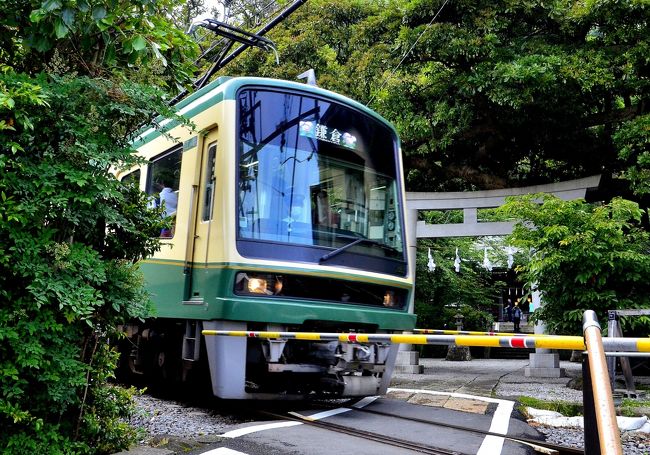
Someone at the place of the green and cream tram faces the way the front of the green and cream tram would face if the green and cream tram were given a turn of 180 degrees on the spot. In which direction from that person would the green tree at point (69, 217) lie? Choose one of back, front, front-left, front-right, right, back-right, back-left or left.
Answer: left

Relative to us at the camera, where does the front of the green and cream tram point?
facing the viewer and to the right of the viewer

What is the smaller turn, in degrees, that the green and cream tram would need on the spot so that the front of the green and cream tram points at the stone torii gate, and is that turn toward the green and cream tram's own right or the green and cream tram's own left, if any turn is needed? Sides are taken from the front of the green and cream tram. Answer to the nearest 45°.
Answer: approximately 90° to the green and cream tram's own left

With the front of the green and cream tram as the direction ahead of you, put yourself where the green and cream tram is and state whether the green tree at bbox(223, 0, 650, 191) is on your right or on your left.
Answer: on your left

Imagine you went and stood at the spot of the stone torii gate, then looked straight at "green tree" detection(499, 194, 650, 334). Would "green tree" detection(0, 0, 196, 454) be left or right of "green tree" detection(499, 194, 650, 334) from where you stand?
right

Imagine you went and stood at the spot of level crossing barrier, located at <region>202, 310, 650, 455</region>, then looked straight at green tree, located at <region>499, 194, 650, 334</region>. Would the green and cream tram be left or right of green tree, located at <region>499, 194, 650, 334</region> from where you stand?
left

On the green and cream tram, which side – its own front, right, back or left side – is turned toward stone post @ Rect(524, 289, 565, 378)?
left

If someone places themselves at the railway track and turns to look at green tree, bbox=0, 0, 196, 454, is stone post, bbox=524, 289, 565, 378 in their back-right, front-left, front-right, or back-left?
back-right

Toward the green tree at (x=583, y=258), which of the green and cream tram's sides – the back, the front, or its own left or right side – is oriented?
left
